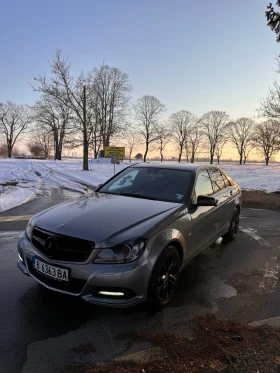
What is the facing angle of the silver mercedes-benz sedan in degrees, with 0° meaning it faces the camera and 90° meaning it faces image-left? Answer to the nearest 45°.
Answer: approximately 45°

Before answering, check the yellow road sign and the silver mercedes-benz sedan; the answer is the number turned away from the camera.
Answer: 0

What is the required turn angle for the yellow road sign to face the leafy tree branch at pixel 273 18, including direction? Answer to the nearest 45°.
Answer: approximately 45° to its left

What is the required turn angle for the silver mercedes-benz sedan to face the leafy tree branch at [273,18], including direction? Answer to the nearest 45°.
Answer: approximately 180°

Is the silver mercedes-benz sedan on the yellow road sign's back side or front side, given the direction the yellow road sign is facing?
on the front side

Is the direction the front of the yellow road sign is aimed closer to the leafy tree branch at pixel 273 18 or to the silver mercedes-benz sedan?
the silver mercedes-benz sedan

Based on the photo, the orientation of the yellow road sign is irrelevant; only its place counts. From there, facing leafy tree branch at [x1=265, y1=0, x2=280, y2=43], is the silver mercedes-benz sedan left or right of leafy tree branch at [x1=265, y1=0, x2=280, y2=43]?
right

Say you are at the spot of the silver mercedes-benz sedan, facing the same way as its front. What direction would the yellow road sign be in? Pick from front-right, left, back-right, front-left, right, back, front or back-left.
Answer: back-right

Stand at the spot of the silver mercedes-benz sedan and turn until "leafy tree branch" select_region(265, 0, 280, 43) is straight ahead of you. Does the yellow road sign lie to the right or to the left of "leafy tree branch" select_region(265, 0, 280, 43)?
left

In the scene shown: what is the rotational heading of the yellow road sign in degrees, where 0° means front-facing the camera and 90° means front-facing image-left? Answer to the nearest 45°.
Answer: approximately 0°
